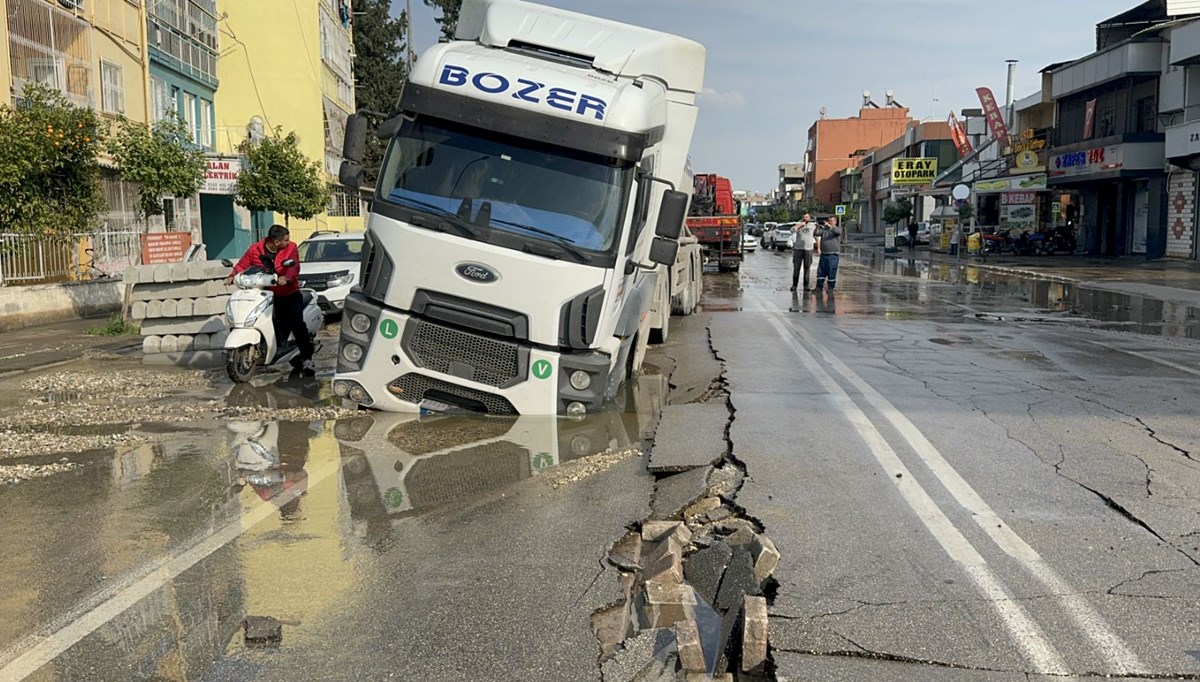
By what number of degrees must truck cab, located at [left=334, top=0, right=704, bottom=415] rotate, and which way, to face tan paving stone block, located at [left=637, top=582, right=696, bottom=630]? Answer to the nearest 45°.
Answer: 0° — it already faces it

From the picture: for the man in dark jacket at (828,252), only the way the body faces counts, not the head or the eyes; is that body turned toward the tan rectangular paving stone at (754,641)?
yes

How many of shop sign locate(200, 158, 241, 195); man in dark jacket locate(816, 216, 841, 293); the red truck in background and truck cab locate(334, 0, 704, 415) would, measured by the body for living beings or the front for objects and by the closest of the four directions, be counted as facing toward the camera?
3

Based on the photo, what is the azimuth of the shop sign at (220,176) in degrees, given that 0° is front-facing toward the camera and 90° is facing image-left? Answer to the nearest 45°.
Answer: approximately 0°

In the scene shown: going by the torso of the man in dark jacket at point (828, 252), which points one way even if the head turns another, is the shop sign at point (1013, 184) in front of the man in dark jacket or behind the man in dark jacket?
behind

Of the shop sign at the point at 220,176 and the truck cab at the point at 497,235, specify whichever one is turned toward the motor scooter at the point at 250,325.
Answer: the shop sign

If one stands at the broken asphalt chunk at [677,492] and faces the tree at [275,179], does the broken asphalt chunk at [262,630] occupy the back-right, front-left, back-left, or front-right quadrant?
back-left

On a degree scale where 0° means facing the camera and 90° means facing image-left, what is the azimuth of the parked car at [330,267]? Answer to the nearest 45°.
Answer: approximately 45°

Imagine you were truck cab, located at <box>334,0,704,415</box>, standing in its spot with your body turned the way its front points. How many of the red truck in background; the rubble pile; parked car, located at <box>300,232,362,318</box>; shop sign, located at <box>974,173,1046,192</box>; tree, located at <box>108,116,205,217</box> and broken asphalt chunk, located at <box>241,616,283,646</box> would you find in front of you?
2

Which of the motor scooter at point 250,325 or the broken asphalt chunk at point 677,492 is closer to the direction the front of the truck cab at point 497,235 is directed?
the broken asphalt chunk

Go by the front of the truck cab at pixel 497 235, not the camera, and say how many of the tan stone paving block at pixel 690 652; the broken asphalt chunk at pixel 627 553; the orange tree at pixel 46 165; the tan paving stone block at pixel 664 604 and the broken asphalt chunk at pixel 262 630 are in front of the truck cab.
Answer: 4
